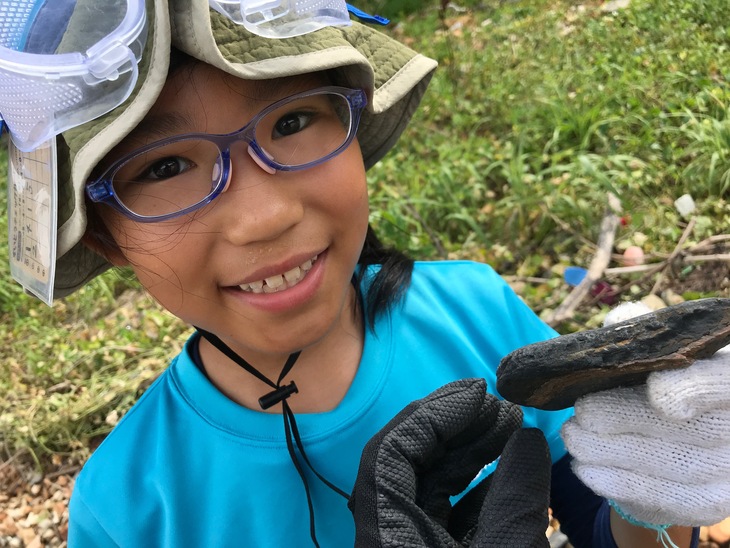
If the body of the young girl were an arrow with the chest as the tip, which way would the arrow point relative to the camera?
toward the camera
